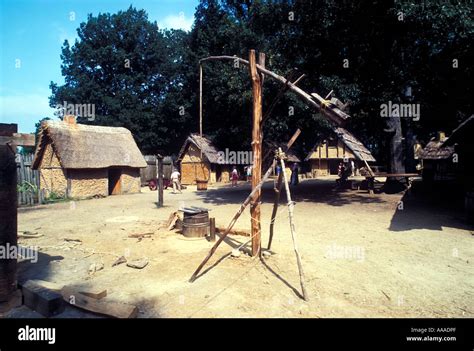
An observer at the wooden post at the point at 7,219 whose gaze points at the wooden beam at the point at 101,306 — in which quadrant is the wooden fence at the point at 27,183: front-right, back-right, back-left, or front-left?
back-left

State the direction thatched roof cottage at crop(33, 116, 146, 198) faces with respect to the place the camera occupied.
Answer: facing the viewer and to the right of the viewer

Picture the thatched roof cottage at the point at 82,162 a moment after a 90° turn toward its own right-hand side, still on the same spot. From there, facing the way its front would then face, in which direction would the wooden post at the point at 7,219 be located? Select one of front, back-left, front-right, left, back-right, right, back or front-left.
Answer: front-left

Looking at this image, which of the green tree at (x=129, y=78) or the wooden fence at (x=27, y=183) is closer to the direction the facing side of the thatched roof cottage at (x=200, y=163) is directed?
the wooden fence

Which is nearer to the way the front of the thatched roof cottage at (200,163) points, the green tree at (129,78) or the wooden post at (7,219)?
the wooden post

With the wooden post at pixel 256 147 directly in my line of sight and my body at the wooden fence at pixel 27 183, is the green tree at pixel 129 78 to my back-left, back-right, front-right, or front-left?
back-left

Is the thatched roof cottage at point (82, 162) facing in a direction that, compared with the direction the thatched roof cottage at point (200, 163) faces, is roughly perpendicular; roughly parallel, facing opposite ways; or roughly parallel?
roughly parallel

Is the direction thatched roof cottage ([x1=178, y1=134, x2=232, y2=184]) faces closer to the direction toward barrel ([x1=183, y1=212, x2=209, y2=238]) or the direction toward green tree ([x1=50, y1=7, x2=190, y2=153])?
the barrel

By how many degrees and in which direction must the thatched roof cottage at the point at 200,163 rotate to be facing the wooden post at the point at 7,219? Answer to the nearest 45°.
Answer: approximately 45° to its right

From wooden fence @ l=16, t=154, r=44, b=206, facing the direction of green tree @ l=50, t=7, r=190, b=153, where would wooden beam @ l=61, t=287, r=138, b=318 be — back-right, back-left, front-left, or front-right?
back-right

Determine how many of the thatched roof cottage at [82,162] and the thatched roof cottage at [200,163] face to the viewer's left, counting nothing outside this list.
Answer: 0

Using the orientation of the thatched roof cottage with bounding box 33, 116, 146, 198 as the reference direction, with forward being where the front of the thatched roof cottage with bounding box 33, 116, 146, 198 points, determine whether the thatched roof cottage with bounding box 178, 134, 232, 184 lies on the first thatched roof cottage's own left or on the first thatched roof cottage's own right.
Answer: on the first thatched roof cottage's own left
